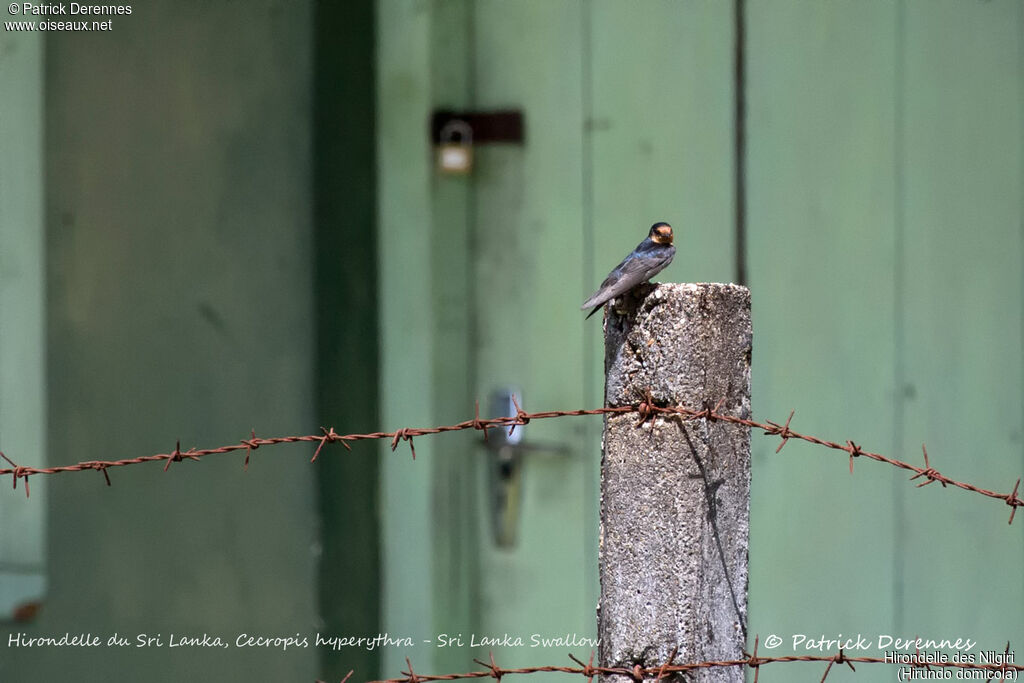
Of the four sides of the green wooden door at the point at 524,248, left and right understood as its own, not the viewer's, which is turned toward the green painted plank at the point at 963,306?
left

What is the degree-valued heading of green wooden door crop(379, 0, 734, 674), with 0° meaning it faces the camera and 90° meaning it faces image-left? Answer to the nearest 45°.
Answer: approximately 0°

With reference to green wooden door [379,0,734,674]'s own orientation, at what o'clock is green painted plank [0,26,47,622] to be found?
The green painted plank is roughly at 3 o'clock from the green wooden door.

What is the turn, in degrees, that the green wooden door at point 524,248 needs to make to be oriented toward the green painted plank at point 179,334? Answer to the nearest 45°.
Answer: approximately 90° to its right

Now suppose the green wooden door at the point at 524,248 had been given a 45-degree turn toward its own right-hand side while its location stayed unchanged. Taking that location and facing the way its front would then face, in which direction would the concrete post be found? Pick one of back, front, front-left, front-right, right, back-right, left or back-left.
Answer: front-left

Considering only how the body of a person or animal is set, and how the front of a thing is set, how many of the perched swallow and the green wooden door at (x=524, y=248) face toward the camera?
1

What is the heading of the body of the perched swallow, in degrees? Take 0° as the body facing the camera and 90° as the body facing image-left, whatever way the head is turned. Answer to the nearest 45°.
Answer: approximately 270°
